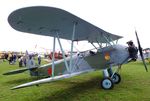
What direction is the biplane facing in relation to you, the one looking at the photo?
facing the viewer and to the right of the viewer
